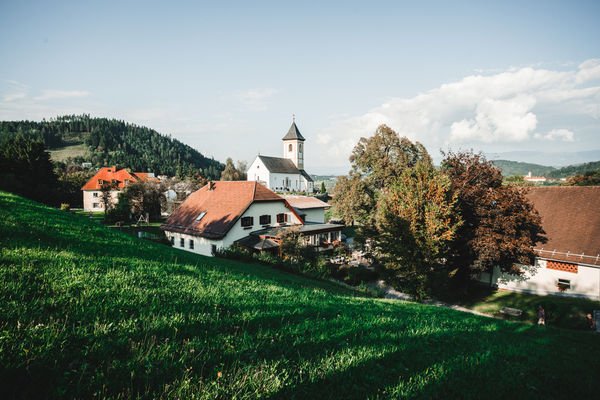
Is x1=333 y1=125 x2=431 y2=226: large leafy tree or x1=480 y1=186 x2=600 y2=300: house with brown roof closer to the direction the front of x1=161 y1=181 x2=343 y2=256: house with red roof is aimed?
the house with brown roof

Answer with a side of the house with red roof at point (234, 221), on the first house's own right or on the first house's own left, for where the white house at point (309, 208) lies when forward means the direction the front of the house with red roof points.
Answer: on the first house's own left

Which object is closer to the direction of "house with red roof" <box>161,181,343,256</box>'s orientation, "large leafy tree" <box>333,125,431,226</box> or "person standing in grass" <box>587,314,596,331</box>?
the person standing in grass

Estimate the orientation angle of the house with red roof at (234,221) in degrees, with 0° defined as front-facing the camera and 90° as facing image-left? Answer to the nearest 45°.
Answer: approximately 315°
